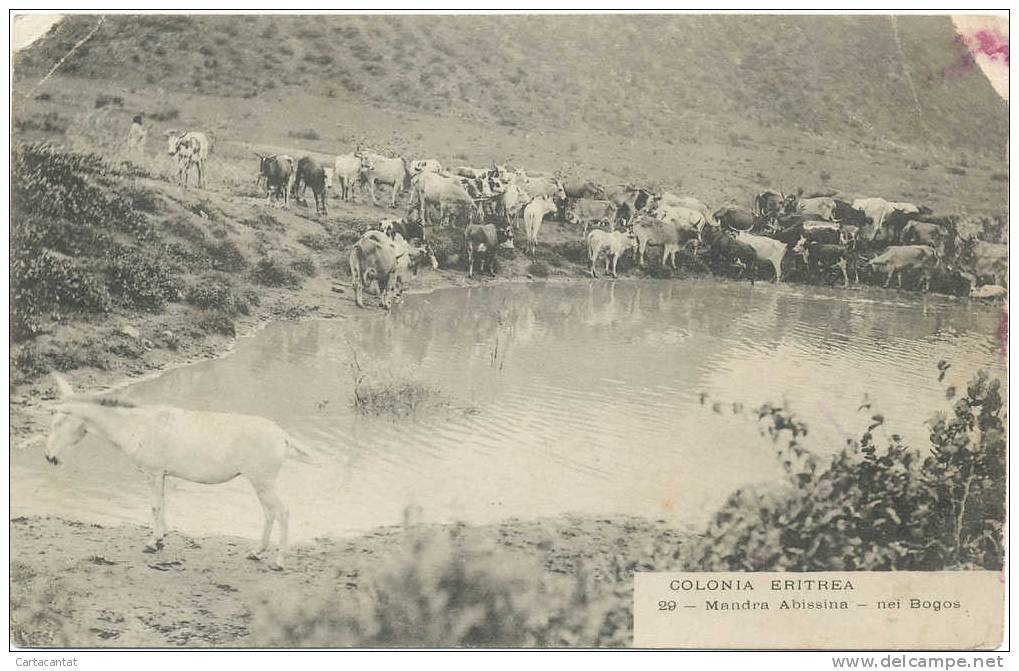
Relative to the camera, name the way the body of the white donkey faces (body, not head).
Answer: to the viewer's left
